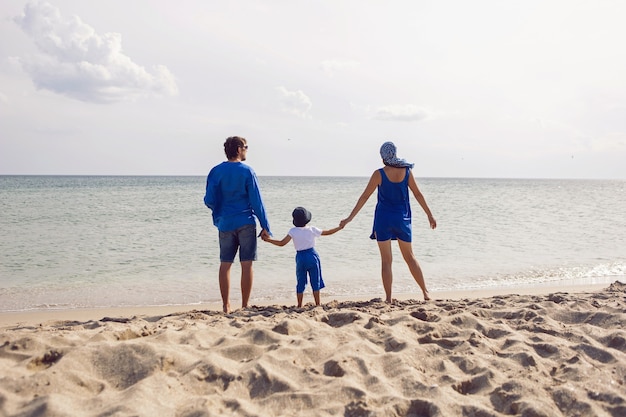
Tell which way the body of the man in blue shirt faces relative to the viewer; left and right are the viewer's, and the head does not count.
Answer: facing away from the viewer

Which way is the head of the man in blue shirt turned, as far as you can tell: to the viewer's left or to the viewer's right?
to the viewer's right

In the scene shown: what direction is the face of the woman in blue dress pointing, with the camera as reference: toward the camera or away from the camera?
away from the camera

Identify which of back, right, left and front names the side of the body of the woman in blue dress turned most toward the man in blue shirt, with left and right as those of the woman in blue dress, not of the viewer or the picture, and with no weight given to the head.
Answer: left

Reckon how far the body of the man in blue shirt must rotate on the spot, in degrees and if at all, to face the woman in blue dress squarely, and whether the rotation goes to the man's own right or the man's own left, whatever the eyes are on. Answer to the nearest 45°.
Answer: approximately 90° to the man's own right

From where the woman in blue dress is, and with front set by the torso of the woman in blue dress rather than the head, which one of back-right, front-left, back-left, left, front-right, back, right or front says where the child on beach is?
left

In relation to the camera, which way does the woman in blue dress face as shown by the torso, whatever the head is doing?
away from the camera

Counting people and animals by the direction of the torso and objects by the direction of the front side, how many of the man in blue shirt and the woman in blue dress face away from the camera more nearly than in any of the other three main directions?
2

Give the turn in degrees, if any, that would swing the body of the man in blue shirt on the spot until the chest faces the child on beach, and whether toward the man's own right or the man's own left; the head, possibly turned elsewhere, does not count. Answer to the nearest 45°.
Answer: approximately 90° to the man's own right

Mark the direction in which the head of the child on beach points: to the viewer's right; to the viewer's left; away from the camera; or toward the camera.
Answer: away from the camera
